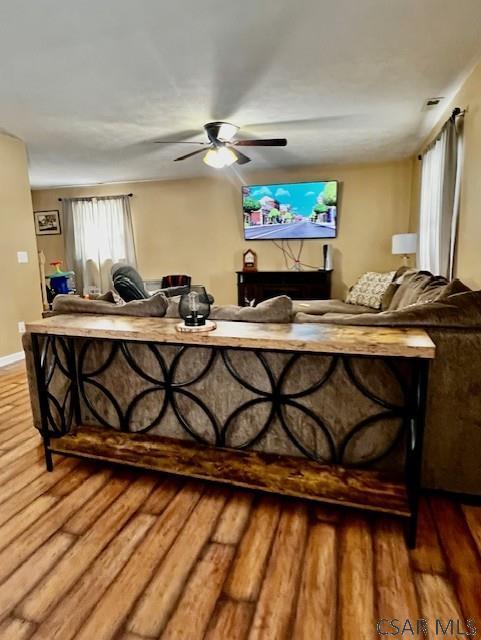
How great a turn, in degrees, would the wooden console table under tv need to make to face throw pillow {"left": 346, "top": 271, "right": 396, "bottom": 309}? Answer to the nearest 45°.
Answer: approximately 45° to its left

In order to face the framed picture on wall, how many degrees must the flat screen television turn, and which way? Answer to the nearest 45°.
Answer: approximately 90° to its right

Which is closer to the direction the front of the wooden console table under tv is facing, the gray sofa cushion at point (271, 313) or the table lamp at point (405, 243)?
the gray sofa cushion

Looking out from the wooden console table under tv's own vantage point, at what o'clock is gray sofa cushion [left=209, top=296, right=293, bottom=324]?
The gray sofa cushion is roughly at 12 o'clock from the wooden console table under tv.

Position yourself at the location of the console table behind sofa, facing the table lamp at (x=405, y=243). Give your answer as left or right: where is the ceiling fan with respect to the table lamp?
left

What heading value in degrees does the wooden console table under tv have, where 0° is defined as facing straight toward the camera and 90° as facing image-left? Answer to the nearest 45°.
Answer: approximately 0°
